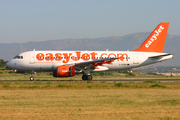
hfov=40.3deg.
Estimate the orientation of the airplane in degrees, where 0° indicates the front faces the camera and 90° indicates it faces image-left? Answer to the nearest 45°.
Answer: approximately 90°
